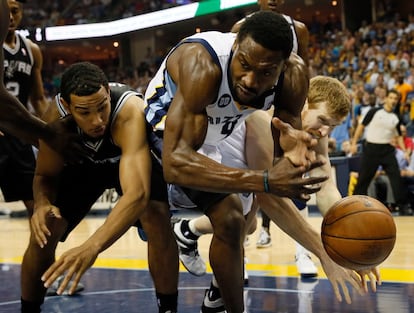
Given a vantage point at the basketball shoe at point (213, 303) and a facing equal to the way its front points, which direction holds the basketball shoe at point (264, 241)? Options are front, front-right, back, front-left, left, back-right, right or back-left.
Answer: back

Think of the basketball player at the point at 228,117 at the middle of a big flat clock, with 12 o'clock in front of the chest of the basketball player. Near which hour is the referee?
The referee is roughly at 8 o'clock from the basketball player.

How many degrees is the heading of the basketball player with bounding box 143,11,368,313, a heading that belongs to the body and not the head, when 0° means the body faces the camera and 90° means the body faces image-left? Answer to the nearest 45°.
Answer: approximately 315°

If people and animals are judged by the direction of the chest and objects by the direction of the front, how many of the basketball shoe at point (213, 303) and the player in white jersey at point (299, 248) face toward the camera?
2

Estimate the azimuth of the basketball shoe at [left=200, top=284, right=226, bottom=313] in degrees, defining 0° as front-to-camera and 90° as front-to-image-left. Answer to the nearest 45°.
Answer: approximately 0°

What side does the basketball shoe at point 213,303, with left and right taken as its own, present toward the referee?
back
